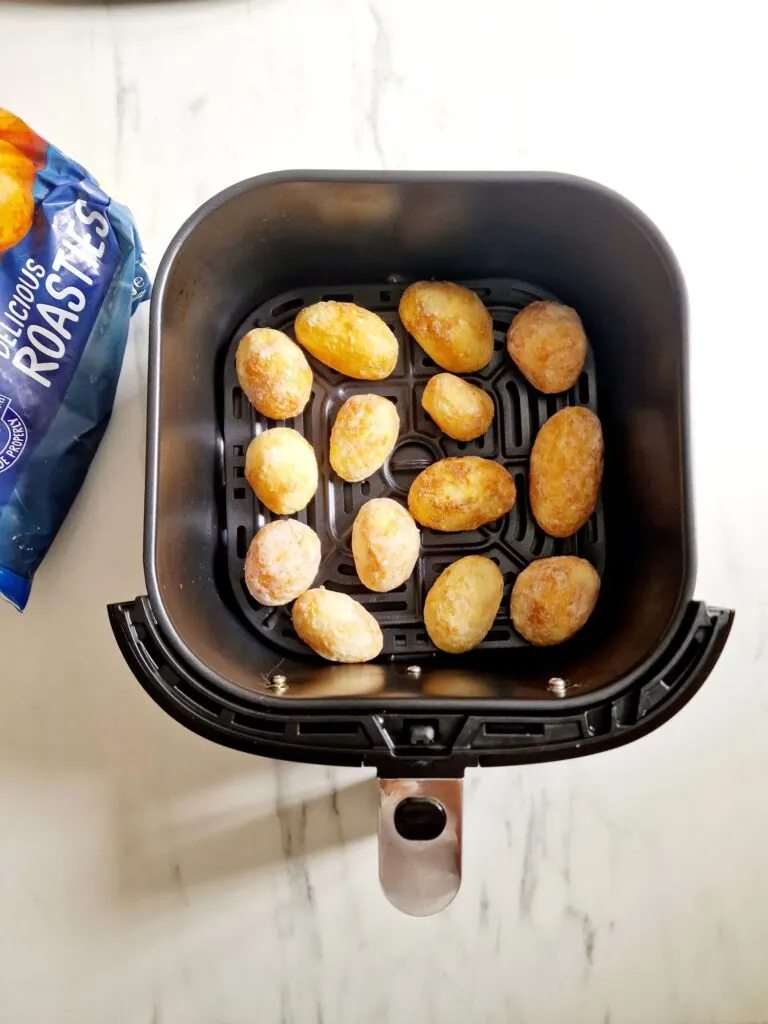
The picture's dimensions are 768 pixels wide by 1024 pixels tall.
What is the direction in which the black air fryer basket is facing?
toward the camera

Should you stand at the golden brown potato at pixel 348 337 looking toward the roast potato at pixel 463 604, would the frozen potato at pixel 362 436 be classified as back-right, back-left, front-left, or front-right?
front-right
